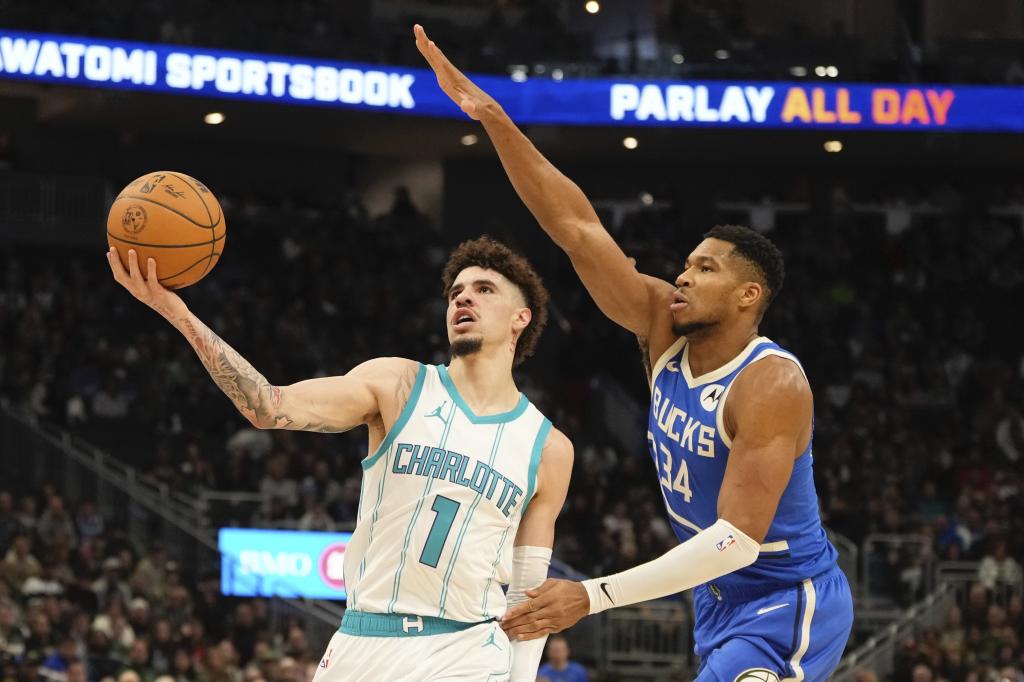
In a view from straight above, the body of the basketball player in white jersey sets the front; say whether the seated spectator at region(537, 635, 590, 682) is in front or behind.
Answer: behind

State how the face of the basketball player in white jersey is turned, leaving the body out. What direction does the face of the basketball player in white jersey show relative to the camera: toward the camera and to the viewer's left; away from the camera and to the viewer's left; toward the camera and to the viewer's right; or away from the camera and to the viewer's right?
toward the camera and to the viewer's left

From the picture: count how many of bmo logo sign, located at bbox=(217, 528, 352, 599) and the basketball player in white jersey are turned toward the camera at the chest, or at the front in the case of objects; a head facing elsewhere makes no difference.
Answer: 2

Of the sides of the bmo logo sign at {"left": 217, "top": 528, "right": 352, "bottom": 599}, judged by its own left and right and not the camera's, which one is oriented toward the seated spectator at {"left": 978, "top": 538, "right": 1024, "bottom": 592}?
left

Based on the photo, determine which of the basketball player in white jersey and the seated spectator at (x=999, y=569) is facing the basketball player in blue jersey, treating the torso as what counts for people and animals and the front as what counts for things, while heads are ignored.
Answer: the seated spectator

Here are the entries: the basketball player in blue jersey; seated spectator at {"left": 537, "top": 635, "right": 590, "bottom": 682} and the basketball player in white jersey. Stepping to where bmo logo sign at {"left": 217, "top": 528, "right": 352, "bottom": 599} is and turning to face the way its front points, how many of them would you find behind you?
0

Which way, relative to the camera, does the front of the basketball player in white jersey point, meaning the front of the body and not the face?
toward the camera

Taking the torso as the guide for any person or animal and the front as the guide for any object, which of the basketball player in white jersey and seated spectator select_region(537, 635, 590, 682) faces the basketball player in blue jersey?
the seated spectator

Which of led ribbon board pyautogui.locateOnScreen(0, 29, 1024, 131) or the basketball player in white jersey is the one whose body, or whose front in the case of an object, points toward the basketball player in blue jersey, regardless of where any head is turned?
the led ribbon board

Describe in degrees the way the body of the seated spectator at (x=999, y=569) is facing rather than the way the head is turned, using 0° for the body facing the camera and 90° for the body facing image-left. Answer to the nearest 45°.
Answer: approximately 0°

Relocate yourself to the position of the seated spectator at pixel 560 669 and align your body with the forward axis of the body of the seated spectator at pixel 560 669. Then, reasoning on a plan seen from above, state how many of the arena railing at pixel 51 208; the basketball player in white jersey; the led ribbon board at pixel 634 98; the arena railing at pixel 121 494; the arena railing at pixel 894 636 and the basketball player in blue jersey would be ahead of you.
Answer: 2

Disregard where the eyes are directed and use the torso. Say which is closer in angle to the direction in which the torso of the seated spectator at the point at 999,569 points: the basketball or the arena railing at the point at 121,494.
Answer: the basketball

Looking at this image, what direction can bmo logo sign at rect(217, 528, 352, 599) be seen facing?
toward the camera

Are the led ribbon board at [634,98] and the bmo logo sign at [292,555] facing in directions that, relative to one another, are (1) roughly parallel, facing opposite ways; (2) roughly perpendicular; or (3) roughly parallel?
roughly parallel

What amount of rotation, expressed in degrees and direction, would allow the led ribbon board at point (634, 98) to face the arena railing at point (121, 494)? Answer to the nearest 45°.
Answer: approximately 45° to its right

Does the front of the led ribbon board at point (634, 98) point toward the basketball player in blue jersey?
yes

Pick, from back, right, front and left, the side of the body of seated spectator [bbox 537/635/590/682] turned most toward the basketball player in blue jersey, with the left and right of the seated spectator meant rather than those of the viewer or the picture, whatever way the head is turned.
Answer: front

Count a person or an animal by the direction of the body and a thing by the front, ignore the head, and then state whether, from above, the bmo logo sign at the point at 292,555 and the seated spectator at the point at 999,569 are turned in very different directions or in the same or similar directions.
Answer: same or similar directions

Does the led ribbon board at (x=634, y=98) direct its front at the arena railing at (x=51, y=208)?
no

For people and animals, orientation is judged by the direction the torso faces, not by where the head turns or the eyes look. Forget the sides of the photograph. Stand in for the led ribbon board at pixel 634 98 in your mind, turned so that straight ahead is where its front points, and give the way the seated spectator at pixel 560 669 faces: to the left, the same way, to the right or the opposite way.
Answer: the same way
